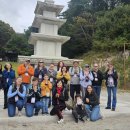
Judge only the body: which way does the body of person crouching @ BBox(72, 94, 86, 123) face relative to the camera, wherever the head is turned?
toward the camera

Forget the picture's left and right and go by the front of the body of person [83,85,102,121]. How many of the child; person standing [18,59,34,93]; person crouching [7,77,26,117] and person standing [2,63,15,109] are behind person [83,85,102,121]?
0

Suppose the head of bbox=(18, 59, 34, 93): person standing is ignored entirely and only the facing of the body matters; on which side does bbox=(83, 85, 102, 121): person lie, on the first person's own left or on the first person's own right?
on the first person's own left

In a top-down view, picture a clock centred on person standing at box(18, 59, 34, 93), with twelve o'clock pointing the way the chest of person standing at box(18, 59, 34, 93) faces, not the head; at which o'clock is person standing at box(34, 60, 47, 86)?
person standing at box(34, 60, 47, 86) is roughly at 9 o'clock from person standing at box(18, 59, 34, 93).

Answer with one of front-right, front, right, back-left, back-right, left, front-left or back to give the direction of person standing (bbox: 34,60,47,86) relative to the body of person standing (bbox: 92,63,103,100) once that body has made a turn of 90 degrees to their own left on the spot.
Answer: back-right

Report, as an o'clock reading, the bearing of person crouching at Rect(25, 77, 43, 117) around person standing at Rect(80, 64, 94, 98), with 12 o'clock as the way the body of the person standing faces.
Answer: The person crouching is roughly at 2 o'clock from the person standing.

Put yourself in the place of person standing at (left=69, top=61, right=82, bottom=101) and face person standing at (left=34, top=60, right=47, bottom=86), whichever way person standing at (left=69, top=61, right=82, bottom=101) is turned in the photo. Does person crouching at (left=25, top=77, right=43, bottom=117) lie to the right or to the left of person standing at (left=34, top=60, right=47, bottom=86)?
left

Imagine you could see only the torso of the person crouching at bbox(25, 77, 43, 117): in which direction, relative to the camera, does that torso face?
toward the camera

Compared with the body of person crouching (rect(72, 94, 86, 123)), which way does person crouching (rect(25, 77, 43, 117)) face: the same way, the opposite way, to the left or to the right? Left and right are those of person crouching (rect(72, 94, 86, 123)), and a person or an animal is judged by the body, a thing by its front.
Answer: the same way

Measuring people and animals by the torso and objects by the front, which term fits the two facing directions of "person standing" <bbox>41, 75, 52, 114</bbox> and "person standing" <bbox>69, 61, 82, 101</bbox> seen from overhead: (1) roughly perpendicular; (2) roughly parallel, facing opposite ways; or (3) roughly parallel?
roughly parallel

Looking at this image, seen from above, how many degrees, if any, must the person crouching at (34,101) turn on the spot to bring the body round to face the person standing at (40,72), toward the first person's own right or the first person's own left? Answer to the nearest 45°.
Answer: approximately 180°

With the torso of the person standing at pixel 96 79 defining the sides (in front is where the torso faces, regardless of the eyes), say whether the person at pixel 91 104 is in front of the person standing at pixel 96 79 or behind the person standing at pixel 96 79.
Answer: in front

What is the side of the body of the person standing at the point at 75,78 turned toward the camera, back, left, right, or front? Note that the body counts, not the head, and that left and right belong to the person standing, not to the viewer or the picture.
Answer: front

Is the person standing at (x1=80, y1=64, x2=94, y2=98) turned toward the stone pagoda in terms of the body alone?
no

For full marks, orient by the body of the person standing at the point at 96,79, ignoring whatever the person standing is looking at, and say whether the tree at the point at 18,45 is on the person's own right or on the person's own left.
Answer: on the person's own right

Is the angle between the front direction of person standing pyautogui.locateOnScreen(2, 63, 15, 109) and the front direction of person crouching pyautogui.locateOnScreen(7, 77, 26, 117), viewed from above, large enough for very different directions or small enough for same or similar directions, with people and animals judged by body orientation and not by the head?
same or similar directions

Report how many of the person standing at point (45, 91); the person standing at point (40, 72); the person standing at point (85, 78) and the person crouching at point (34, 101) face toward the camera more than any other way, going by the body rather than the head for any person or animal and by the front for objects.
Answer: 4

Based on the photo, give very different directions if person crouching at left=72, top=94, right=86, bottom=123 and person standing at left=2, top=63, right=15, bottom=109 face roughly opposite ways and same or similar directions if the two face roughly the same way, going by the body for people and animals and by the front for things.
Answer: same or similar directions

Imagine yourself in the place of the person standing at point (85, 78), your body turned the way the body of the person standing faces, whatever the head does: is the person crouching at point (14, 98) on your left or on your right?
on your right
